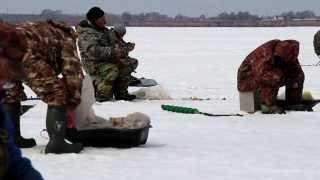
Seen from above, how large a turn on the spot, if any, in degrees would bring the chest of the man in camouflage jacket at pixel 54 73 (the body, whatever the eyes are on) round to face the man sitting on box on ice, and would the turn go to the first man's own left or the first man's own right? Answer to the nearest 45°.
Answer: approximately 45° to the first man's own left

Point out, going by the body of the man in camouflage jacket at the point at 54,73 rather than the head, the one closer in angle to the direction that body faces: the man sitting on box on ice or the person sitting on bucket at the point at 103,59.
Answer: the man sitting on box on ice

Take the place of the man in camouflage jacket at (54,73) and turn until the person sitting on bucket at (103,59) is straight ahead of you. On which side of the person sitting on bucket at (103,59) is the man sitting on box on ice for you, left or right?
right

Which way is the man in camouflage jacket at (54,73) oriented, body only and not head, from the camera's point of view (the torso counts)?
to the viewer's right

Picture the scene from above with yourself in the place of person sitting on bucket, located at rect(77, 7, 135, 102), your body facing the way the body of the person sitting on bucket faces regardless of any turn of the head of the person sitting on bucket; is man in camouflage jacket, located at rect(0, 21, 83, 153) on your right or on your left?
on your right
